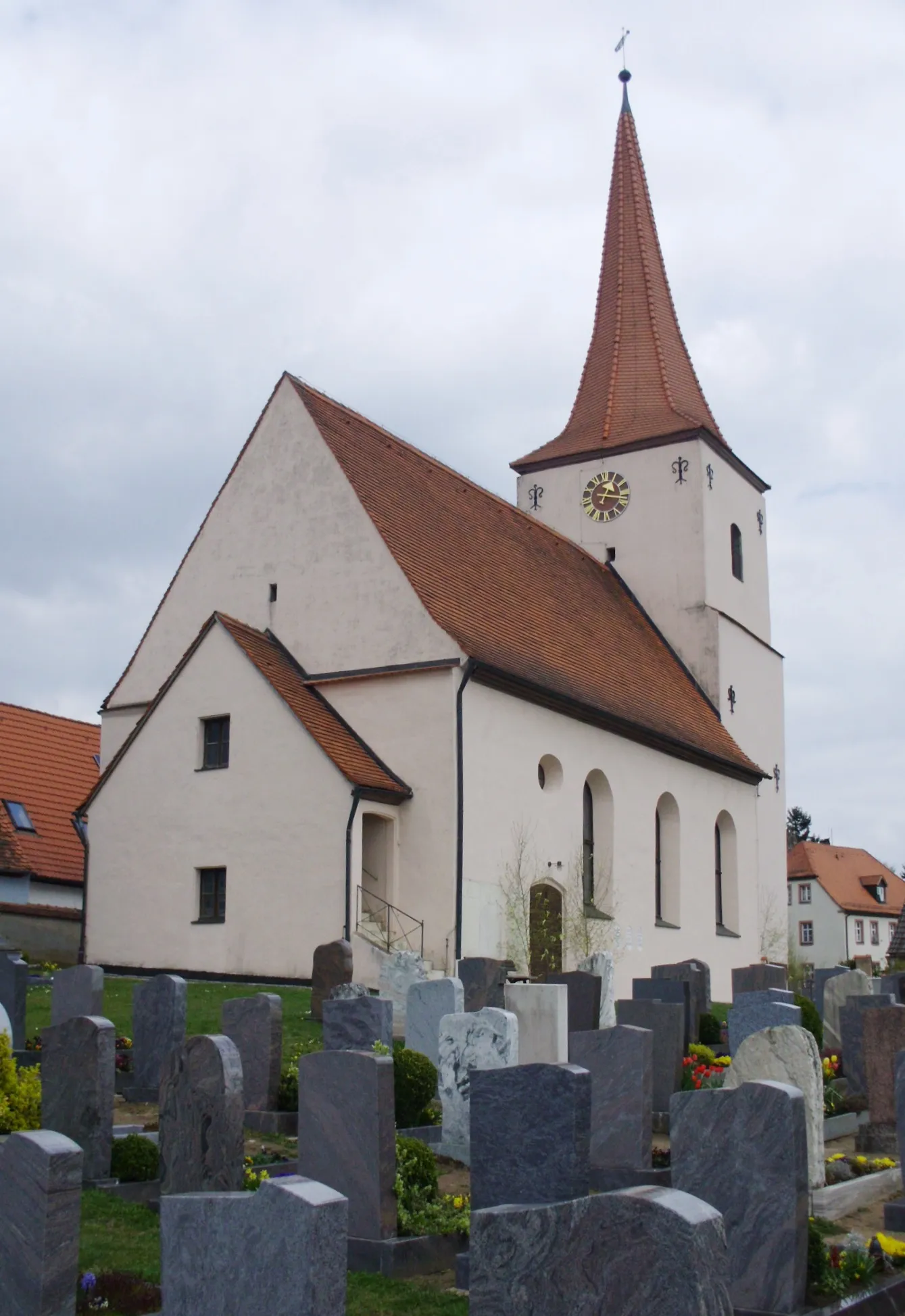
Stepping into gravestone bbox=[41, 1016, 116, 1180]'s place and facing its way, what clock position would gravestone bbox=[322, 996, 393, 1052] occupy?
gravestone bbox=[322, 996, 393, 1052] is roughly at 12 o'clock from gravestone bbox=[41, 1016, 116, 1180].

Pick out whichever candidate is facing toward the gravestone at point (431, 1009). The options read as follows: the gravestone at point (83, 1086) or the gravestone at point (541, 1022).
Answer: the gravestone at point (83, 1086)

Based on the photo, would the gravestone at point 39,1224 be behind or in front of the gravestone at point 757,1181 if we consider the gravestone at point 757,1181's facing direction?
behind

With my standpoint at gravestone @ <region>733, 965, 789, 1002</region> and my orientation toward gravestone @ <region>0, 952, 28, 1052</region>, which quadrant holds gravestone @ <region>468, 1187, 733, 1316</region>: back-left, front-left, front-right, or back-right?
front-left

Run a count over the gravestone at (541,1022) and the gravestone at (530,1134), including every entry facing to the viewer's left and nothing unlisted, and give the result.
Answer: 0

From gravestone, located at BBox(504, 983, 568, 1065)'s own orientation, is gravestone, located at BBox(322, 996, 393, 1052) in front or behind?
behind

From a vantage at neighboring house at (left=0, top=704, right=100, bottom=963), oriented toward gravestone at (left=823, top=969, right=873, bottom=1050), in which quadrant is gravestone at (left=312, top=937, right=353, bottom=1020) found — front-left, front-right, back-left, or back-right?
front-right

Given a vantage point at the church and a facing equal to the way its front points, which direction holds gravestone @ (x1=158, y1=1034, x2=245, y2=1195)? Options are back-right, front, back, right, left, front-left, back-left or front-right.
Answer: front-right

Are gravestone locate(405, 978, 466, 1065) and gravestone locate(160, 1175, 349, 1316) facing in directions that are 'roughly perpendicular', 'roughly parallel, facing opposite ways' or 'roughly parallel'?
roughly parallel

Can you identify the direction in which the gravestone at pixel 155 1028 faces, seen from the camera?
facing away from the viewer and to the right of the viewer

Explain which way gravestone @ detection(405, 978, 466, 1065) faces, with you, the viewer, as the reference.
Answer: facing away from the viewer and to the right of the viewer

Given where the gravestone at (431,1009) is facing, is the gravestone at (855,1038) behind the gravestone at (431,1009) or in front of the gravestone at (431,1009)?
in front

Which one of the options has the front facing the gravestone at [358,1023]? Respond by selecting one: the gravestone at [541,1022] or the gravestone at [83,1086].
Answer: the gravestone at [83,1086]
